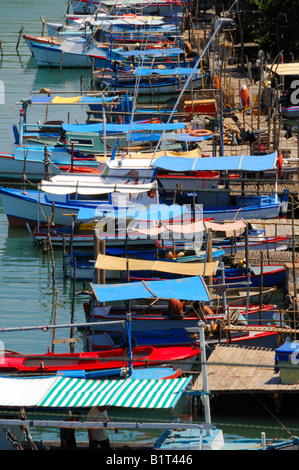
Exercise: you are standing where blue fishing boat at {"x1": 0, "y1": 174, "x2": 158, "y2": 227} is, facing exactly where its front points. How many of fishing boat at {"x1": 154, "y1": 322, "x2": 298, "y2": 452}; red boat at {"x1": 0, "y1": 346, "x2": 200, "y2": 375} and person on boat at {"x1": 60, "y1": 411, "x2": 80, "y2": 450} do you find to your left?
3

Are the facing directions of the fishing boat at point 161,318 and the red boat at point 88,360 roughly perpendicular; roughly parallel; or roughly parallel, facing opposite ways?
roughly parallel

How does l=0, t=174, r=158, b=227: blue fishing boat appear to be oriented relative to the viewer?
to the viewer's left

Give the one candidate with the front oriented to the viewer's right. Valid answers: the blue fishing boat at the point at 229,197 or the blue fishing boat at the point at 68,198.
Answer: the blue fishing boat at the point at 229,197
